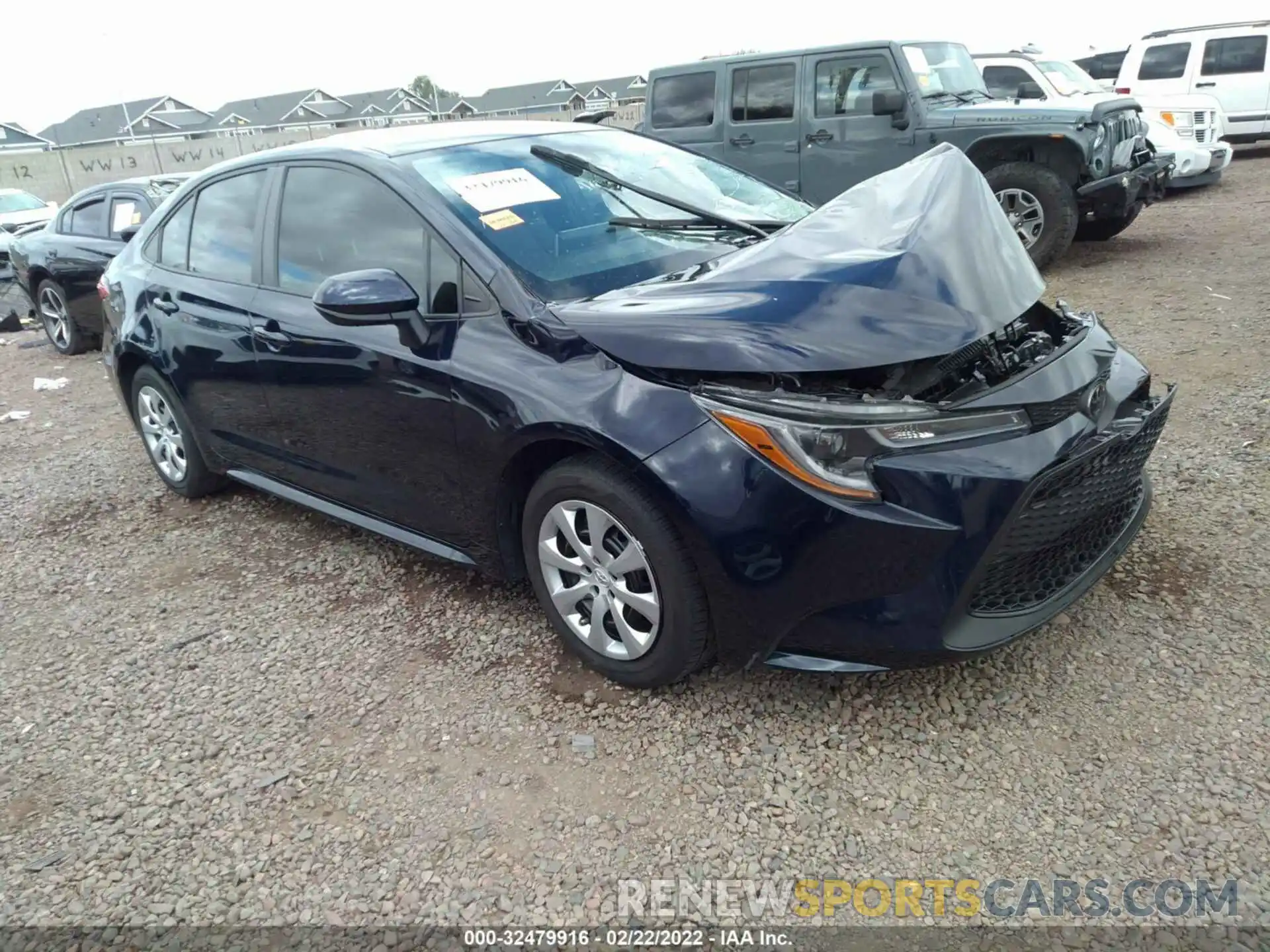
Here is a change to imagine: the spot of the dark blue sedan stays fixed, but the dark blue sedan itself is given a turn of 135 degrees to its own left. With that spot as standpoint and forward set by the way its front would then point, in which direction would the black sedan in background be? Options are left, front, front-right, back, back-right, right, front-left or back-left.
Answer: front-left

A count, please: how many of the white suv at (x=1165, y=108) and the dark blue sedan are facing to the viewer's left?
0

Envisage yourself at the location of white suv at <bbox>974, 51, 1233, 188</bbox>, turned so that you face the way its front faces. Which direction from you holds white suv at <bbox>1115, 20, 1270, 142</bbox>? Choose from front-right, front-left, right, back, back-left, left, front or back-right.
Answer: back-left

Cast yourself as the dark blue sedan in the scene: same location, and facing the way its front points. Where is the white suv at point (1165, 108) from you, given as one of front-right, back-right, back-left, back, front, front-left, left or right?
left

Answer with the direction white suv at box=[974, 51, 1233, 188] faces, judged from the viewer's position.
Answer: facing the viewer and to the right of the viewer

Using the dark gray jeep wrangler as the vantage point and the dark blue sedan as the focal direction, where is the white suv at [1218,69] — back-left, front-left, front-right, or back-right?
back-left

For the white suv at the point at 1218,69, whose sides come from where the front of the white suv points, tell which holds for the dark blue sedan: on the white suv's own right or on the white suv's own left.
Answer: on the white suv's own right

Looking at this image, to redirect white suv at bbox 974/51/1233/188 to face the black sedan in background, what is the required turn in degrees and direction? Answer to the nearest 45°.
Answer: approximately 90° to its right

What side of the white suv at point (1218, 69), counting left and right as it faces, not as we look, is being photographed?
right

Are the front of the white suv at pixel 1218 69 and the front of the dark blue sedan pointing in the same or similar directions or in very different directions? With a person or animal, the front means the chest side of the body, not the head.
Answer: same or similar directions

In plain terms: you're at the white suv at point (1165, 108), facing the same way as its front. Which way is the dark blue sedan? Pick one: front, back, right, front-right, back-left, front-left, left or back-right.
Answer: front-right

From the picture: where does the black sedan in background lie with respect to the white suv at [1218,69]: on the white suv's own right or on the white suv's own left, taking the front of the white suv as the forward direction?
on the white suv's own right
